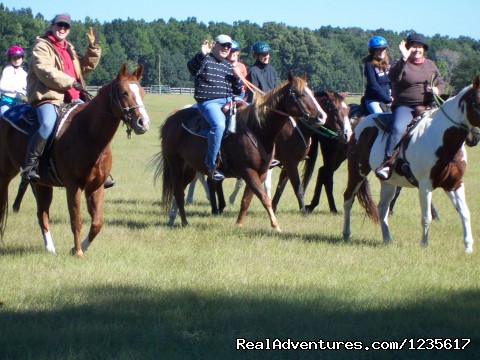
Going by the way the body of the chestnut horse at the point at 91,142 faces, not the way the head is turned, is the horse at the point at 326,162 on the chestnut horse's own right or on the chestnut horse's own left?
on the chestnut horse's own left

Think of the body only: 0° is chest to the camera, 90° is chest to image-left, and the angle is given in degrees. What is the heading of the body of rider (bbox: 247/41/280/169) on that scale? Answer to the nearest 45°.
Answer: approximately 315°

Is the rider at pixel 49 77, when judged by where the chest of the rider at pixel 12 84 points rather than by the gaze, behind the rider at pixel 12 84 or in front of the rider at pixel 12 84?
in front

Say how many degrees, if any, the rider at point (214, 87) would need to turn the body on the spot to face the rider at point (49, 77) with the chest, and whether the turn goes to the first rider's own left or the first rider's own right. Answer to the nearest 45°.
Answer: approximately 90° to the first rider's own right

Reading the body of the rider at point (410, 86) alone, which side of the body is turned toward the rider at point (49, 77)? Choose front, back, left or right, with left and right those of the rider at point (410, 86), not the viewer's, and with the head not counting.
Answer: right

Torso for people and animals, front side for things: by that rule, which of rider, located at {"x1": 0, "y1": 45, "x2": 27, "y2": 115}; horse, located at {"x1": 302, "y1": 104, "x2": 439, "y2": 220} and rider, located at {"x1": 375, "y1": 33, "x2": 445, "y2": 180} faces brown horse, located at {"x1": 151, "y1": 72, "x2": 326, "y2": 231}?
rider, located at {"x1": 0, "y1": 45, "x2": 27, "y2": 115}

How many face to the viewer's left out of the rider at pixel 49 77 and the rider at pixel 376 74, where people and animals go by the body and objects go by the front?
0

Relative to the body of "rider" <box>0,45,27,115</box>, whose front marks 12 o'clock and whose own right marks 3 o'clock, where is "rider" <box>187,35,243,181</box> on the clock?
"rider" <box>187,35,243,181</box> is roughly at 12 o'clock from "rider" <box>0,45,27,115</box>.
